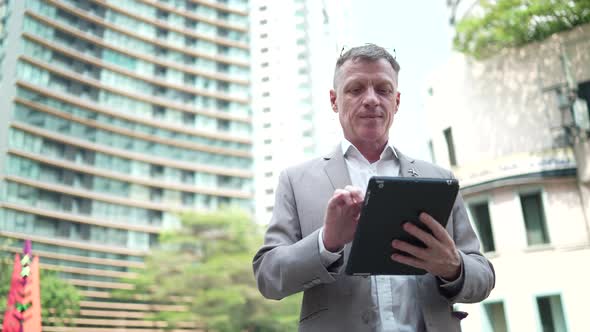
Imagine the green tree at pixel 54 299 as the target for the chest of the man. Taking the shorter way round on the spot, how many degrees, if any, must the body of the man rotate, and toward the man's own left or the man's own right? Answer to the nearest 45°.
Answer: approximately 135° to the man's own right

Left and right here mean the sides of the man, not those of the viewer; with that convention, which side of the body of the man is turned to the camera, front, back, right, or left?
front

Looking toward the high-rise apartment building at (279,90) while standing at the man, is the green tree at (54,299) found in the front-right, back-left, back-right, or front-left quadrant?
front-left

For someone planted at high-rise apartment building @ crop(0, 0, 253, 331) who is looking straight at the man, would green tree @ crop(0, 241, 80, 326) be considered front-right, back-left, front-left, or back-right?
front-right

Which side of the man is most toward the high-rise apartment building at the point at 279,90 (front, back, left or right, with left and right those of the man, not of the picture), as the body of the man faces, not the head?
back

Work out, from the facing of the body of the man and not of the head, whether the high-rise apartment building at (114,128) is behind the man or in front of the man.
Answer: behind

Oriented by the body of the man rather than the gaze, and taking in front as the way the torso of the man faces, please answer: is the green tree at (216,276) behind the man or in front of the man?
behind

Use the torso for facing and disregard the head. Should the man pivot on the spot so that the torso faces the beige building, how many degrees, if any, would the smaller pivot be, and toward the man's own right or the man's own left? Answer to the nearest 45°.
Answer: approximately 180°
